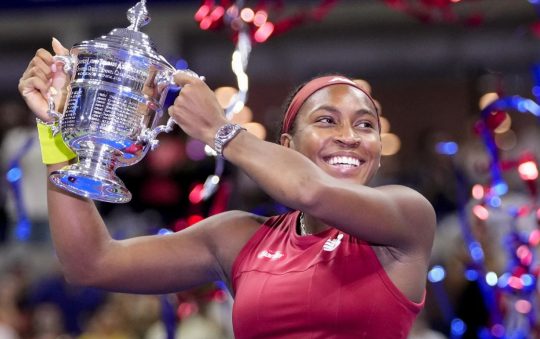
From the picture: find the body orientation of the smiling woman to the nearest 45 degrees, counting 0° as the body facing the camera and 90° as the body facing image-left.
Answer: approximately 0°
